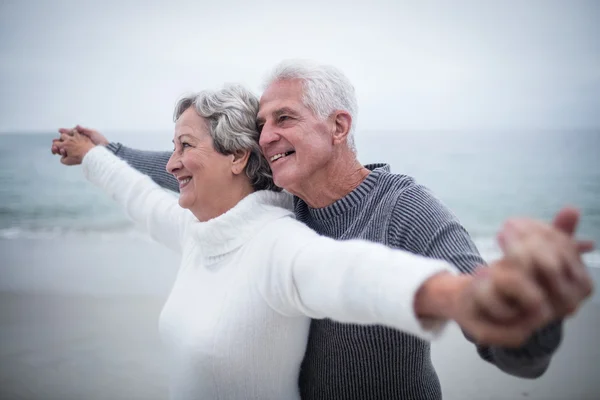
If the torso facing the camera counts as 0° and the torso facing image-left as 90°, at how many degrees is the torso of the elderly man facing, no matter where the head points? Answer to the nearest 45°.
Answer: approximately 45°

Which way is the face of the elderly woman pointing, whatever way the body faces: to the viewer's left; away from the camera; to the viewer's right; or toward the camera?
to the viewer's left

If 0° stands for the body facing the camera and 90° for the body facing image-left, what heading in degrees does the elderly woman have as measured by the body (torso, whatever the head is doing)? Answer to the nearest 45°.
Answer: approximately 45°

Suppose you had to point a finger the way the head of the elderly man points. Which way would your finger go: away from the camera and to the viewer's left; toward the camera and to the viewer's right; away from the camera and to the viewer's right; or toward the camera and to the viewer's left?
toward the camera and to the viewer's left
